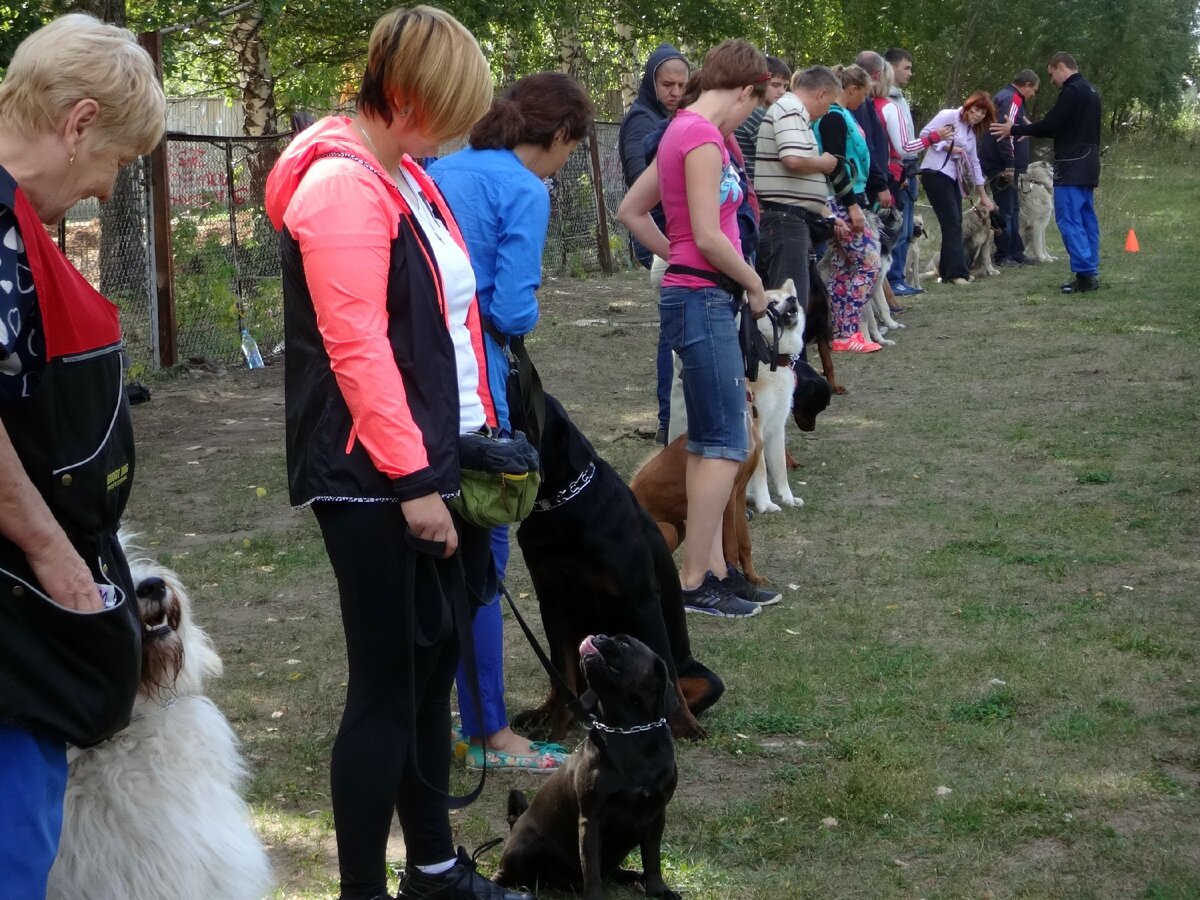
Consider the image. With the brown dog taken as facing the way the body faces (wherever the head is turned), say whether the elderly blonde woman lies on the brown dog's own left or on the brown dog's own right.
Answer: on the brown dog's own right

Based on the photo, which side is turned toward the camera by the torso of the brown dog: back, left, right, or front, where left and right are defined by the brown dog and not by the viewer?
right

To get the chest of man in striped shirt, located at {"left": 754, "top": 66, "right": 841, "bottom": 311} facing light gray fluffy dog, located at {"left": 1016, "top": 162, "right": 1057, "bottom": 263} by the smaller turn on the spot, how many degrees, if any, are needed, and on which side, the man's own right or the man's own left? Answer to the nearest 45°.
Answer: approximately 90° to the man's own left

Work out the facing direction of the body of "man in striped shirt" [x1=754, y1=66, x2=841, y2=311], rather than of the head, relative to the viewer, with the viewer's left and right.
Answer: facing to the right of the viewer

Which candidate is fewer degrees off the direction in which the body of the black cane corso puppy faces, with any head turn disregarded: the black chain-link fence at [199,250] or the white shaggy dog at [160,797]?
the white shaggy dog

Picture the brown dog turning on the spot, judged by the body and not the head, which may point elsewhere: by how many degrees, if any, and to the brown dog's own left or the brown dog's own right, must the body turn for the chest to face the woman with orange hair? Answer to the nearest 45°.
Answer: approximately 90° to the brown dog's own left

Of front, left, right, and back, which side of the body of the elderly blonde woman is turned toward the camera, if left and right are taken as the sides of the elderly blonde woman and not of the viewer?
right

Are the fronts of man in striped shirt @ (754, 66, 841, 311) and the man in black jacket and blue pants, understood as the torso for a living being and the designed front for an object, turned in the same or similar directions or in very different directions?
very different directions
